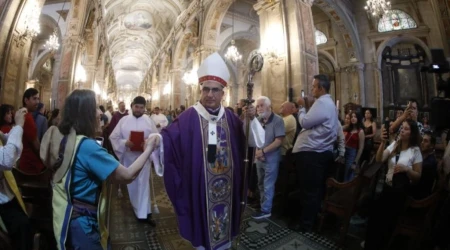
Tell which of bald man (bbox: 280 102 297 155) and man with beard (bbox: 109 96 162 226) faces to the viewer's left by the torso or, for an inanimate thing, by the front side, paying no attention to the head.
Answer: the bald man

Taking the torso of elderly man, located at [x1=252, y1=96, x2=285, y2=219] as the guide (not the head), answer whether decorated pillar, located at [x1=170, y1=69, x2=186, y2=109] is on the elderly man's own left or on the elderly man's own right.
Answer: on the elderly man's own right

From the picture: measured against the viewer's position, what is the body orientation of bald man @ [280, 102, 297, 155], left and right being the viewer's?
facing to the left of the viewer

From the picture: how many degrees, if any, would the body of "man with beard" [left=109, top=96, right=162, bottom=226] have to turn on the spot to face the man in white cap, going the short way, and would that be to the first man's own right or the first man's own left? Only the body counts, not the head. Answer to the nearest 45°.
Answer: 0° — they already face them

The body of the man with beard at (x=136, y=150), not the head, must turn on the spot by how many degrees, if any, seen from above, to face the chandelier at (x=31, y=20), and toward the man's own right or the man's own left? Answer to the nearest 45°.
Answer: approximately 135° to the man's own right

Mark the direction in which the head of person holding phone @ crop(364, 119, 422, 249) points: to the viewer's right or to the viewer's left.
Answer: to the viewer's left

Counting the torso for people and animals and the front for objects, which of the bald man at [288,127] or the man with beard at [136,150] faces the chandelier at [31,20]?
the bald man

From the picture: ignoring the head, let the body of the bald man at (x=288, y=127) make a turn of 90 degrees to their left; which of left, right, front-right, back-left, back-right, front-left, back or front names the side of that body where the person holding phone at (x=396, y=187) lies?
front-left

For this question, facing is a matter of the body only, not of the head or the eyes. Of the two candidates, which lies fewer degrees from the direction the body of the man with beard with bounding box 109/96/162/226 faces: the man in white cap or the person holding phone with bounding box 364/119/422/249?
the man in white cap

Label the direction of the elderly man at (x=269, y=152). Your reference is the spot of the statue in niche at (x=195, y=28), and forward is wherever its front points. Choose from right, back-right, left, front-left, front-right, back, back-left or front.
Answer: front-left

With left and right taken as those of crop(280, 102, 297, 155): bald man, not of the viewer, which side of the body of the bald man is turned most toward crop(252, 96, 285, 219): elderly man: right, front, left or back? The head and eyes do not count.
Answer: left

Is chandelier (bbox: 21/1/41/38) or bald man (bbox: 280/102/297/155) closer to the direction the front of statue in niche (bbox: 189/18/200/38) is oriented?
the chandelier

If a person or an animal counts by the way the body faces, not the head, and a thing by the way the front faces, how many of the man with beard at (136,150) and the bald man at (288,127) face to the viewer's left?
1
